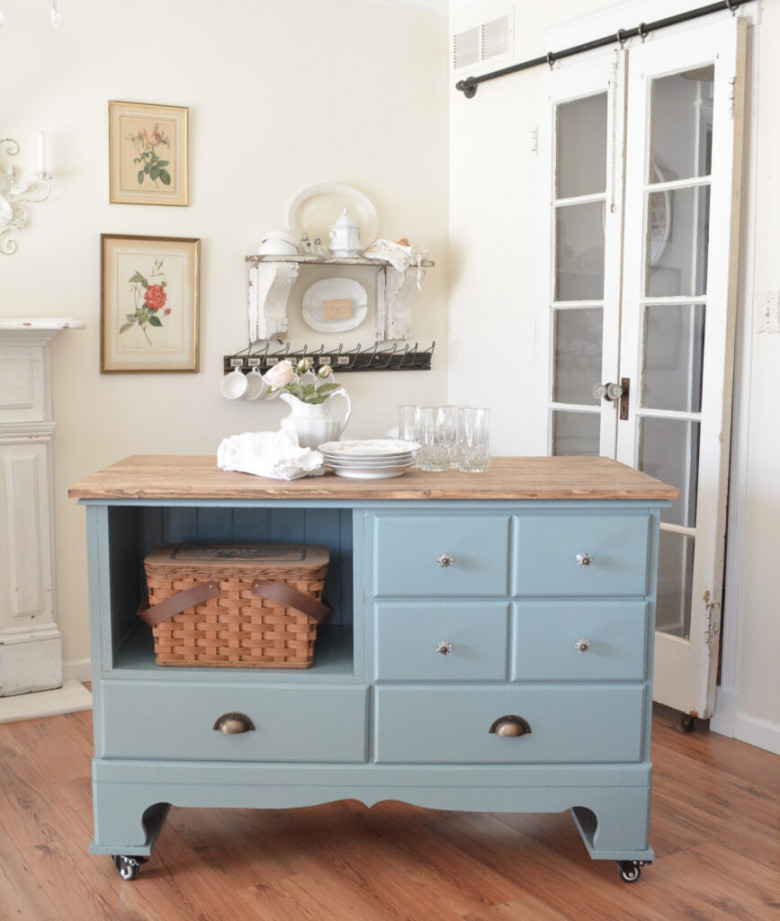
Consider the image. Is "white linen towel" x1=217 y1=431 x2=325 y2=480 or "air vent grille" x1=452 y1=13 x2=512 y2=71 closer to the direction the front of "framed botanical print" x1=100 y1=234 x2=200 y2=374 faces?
the white linen towel

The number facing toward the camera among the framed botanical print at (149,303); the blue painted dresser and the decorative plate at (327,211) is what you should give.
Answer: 3

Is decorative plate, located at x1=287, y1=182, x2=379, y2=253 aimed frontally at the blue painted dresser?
yes

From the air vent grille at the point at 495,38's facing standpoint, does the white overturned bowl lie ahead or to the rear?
ahead

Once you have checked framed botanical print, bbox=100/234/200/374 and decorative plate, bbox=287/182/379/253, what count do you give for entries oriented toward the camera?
2

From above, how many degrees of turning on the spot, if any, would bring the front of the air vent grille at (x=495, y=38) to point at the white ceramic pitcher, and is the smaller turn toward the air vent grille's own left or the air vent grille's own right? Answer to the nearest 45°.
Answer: approximately 45° to the air vent grille's own left

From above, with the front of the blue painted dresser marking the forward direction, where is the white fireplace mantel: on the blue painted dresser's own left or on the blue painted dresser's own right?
on the blue painted dresser's own right

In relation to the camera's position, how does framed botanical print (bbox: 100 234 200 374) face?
facing the viewer

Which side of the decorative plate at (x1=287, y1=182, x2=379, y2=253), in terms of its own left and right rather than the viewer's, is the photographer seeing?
front

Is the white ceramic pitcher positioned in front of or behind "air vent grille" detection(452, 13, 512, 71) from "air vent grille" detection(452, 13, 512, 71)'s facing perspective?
in front

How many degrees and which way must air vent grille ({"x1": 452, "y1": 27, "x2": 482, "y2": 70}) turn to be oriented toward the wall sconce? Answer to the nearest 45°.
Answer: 0° — it already faces it

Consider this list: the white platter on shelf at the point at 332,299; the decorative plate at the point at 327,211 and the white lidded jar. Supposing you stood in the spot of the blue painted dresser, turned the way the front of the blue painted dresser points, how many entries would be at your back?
3

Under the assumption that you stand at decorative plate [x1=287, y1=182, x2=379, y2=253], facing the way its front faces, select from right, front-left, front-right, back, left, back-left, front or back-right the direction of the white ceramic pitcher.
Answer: front

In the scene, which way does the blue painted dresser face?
toward the camera

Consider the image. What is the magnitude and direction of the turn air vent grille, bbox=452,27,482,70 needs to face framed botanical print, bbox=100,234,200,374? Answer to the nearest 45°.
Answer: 0° — it already faces it
